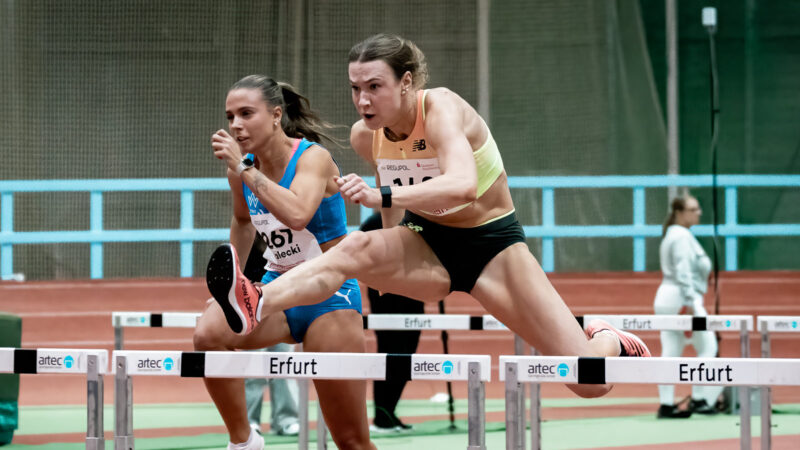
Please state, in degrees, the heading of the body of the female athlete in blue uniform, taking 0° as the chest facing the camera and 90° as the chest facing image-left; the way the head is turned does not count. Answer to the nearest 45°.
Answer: approximately 45°

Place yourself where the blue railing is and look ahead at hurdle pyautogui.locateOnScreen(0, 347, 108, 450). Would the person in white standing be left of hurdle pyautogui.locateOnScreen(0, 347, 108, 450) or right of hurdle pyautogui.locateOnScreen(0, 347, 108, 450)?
left

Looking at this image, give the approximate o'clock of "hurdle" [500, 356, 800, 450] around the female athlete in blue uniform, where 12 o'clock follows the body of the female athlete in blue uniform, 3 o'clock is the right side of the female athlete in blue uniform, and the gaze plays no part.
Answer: The hurdle is roughly at 9 o'clock from the female athlete in blue uniform.

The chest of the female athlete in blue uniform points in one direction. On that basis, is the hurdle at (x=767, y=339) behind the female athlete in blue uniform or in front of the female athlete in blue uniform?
behind
